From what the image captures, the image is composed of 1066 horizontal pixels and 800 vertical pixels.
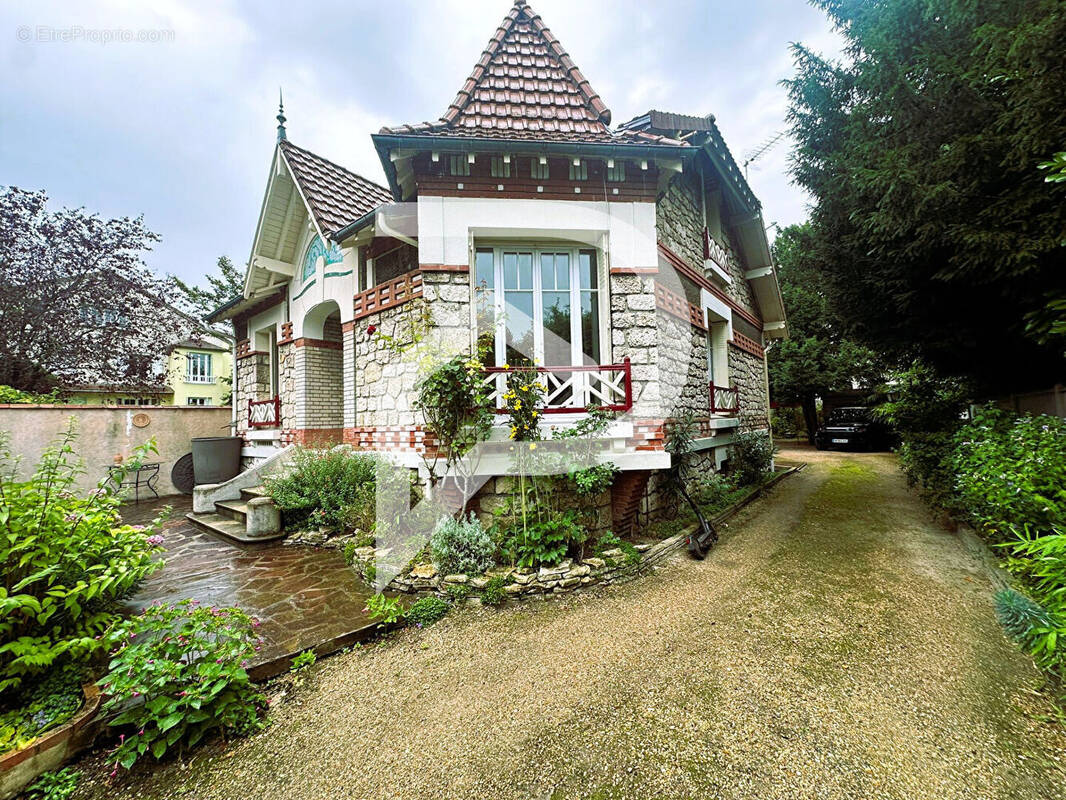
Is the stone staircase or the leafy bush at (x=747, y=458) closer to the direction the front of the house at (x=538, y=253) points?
the stone staircase

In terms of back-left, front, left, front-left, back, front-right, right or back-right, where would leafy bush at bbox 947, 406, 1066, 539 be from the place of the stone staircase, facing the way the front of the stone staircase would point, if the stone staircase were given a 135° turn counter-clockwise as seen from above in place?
front-right

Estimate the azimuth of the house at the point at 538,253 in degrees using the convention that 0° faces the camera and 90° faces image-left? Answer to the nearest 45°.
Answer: approximately 45°

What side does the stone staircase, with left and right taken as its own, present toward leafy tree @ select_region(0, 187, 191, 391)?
right

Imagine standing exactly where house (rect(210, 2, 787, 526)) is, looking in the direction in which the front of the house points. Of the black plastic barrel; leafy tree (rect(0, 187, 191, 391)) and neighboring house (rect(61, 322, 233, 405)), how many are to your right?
3

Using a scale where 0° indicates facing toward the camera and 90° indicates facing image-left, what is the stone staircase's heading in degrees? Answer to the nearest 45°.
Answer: approximately 45°

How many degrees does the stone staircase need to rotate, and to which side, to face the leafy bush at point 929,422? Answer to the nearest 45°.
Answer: approximately 90° to its left

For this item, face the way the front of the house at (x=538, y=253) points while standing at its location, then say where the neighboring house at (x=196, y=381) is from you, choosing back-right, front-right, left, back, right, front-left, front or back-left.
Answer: right

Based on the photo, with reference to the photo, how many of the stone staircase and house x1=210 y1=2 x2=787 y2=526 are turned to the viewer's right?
0

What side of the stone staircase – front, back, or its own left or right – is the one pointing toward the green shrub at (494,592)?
left
